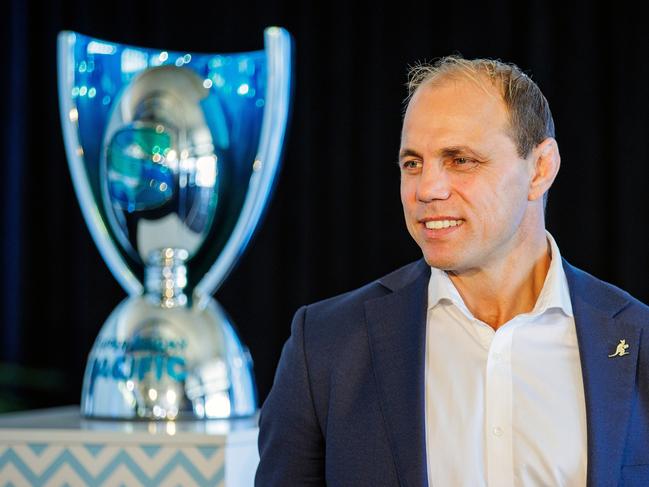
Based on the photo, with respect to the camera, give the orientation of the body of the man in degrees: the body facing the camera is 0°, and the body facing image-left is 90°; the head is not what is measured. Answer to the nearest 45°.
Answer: approximately 0°
